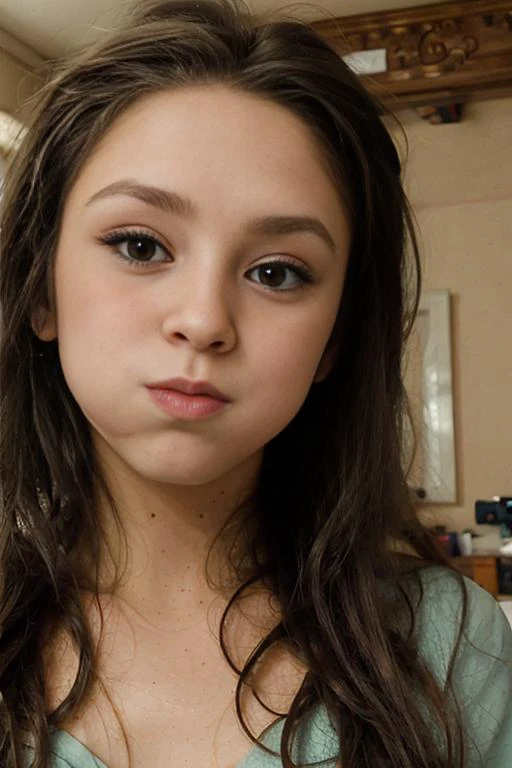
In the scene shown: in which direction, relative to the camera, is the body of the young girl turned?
toward the camera

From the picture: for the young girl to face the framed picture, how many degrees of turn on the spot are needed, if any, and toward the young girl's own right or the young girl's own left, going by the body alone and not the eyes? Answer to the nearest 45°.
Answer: approximately 180°

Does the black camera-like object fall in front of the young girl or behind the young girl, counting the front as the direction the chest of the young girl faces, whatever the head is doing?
behind
